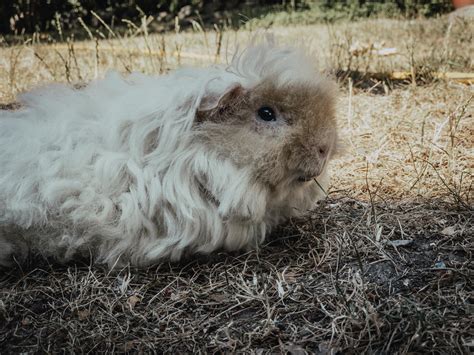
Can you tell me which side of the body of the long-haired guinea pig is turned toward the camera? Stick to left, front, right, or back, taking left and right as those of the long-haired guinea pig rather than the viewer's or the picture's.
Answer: right
